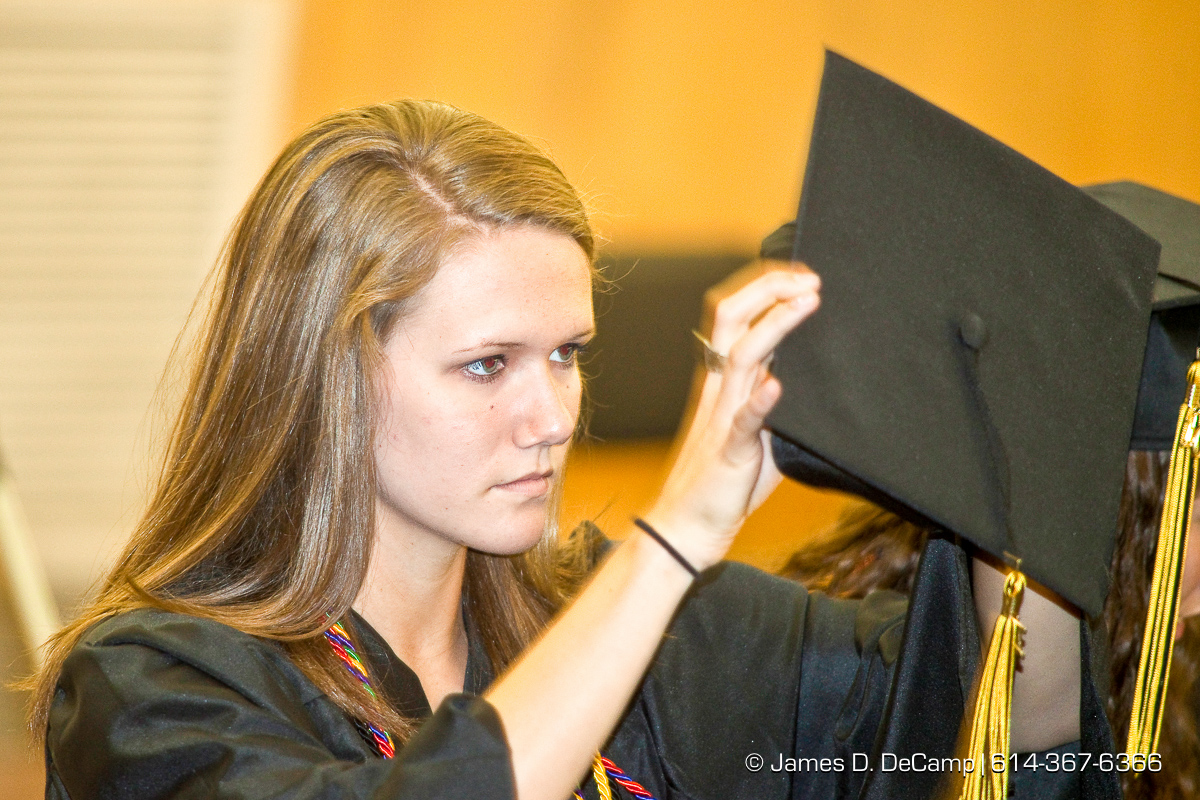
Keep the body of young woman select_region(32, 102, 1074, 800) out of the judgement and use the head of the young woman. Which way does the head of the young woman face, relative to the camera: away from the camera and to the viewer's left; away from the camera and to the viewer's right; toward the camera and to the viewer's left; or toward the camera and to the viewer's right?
toward the camera and to the viewer's right

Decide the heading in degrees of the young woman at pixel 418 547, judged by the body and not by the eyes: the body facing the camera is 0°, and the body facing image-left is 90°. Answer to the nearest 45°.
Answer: approximately 315°
